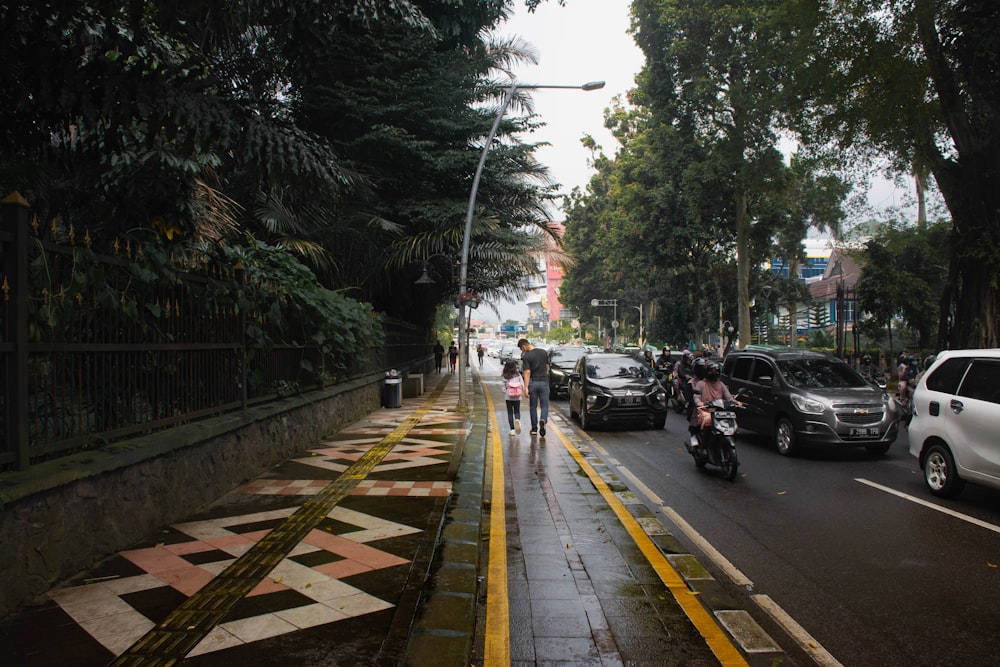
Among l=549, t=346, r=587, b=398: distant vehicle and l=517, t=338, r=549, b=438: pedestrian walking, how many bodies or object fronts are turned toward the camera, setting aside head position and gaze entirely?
1

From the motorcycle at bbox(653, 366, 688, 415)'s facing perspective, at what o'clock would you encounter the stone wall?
The stone wall is roughly at 2 o'clock from the motorcycle.

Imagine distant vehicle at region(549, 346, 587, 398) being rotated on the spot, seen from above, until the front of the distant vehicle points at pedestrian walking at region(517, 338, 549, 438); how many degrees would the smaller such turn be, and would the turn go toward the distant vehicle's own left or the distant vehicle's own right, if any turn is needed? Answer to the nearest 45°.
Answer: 0° — it already faces them

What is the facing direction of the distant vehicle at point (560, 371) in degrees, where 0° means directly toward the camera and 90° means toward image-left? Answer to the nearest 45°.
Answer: approximately 0°

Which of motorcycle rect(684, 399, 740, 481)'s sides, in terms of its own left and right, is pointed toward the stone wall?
right

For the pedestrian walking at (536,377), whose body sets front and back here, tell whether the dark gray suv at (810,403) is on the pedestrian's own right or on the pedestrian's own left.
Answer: on the pedestrian's own right

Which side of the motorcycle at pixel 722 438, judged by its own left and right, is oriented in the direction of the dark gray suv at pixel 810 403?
left

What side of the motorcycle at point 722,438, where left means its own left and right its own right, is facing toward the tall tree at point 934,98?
left

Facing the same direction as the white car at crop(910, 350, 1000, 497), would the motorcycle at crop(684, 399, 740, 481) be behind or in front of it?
behind

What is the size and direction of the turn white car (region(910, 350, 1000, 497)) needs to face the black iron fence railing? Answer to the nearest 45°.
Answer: approximately 90° to its right
